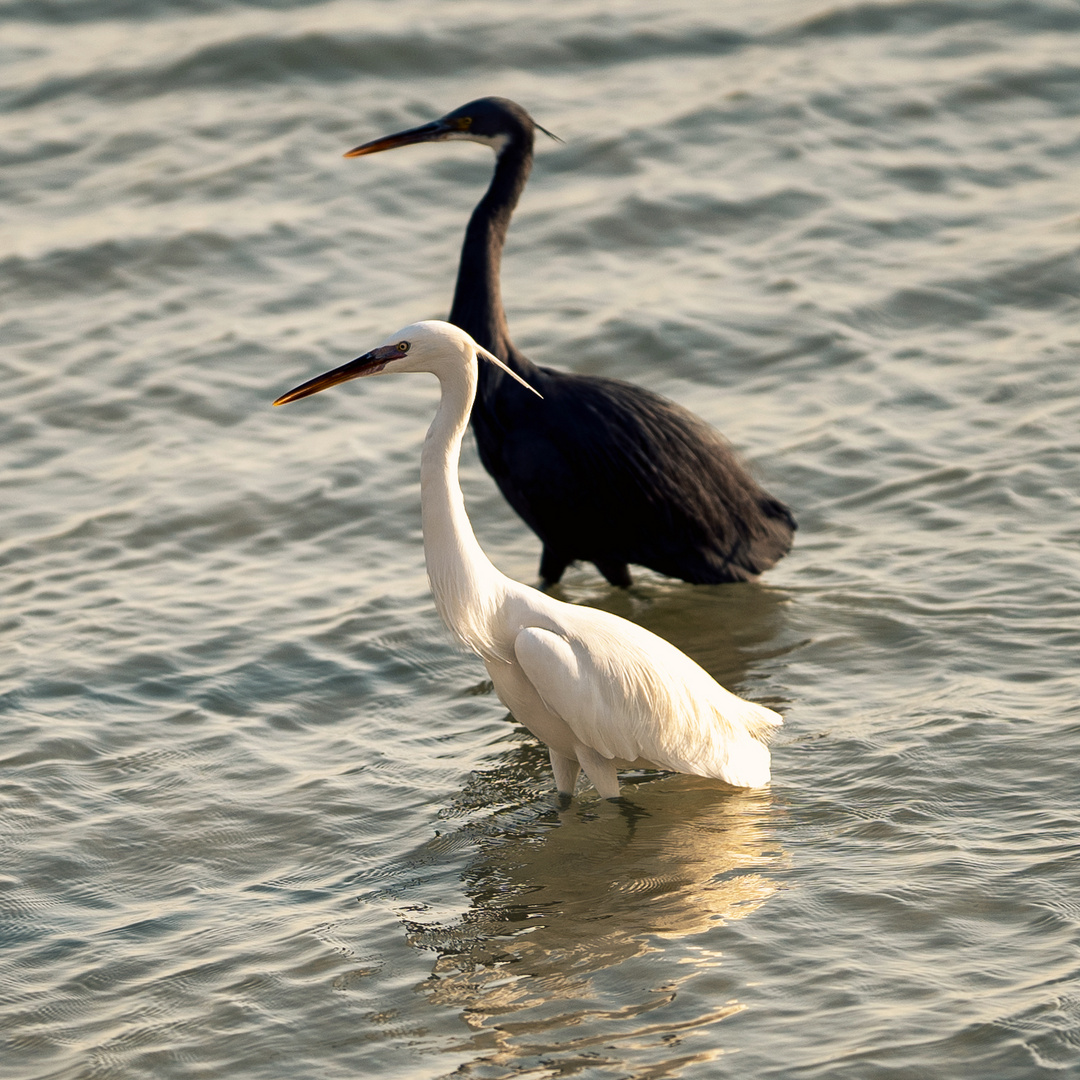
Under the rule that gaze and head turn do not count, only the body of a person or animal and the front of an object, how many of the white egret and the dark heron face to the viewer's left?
2

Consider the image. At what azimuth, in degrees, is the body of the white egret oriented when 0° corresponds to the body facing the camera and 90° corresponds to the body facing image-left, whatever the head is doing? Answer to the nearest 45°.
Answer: approximately 90°

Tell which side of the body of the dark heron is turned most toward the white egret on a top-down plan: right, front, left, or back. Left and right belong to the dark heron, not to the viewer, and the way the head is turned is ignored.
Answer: left

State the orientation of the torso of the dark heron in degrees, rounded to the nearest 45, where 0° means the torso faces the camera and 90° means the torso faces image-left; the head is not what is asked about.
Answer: approximately 90°

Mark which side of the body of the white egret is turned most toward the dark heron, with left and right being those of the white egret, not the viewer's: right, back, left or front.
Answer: right
